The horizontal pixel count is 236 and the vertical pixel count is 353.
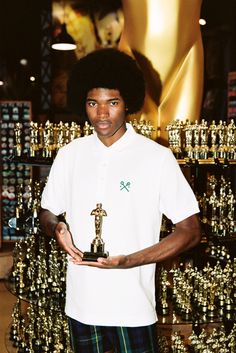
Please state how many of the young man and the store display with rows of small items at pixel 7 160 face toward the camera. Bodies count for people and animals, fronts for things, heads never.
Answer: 2

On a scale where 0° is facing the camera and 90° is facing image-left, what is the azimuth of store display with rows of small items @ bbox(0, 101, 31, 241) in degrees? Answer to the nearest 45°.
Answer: approximately 0°

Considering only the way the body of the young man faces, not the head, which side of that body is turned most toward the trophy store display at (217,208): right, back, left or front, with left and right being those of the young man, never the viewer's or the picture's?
back

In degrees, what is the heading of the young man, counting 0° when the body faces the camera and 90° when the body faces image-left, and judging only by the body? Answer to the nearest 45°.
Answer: approximately 0°

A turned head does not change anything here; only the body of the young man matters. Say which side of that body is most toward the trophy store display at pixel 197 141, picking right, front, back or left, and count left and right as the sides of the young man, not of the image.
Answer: back
